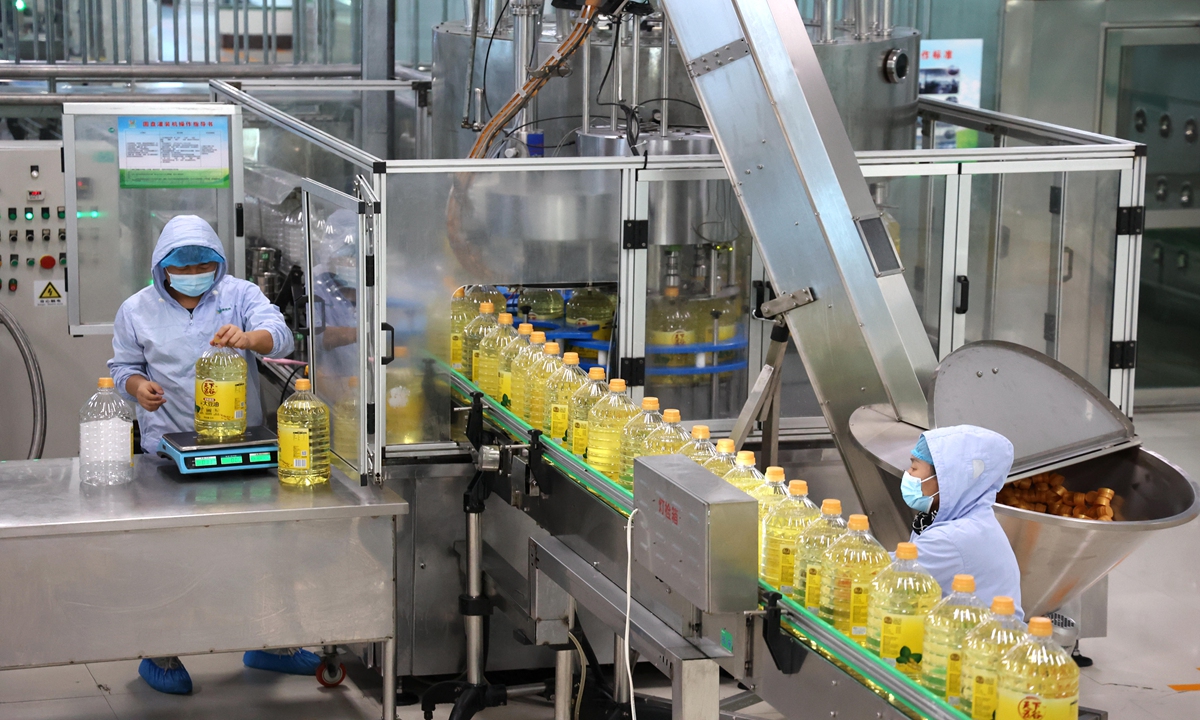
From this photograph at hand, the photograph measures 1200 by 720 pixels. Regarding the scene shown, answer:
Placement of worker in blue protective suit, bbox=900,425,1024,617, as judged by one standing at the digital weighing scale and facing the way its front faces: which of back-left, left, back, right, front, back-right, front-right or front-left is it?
front-left

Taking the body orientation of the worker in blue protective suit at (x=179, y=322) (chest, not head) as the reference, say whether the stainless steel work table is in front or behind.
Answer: in front

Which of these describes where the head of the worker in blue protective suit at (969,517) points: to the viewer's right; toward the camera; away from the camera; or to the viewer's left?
to the viewer's left

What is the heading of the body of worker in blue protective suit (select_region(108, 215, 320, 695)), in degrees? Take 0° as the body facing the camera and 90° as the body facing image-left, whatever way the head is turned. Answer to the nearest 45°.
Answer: approximately 0°

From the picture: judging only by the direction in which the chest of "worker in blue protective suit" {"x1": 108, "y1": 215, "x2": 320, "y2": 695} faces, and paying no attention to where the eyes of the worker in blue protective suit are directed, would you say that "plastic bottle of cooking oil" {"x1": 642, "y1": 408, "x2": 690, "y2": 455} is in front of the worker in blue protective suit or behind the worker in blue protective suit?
in front

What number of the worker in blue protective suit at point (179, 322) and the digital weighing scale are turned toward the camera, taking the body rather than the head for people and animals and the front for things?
2

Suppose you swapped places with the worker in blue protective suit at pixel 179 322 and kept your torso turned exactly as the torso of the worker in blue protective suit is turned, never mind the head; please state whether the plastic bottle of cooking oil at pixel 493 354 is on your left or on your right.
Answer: on your left

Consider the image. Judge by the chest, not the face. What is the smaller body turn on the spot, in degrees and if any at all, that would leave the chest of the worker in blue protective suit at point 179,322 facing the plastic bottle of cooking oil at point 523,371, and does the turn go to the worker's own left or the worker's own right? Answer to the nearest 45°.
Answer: approximately 45° to the worker's own left

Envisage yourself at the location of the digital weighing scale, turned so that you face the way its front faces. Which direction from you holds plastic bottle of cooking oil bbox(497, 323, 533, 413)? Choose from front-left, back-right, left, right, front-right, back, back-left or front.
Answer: left
